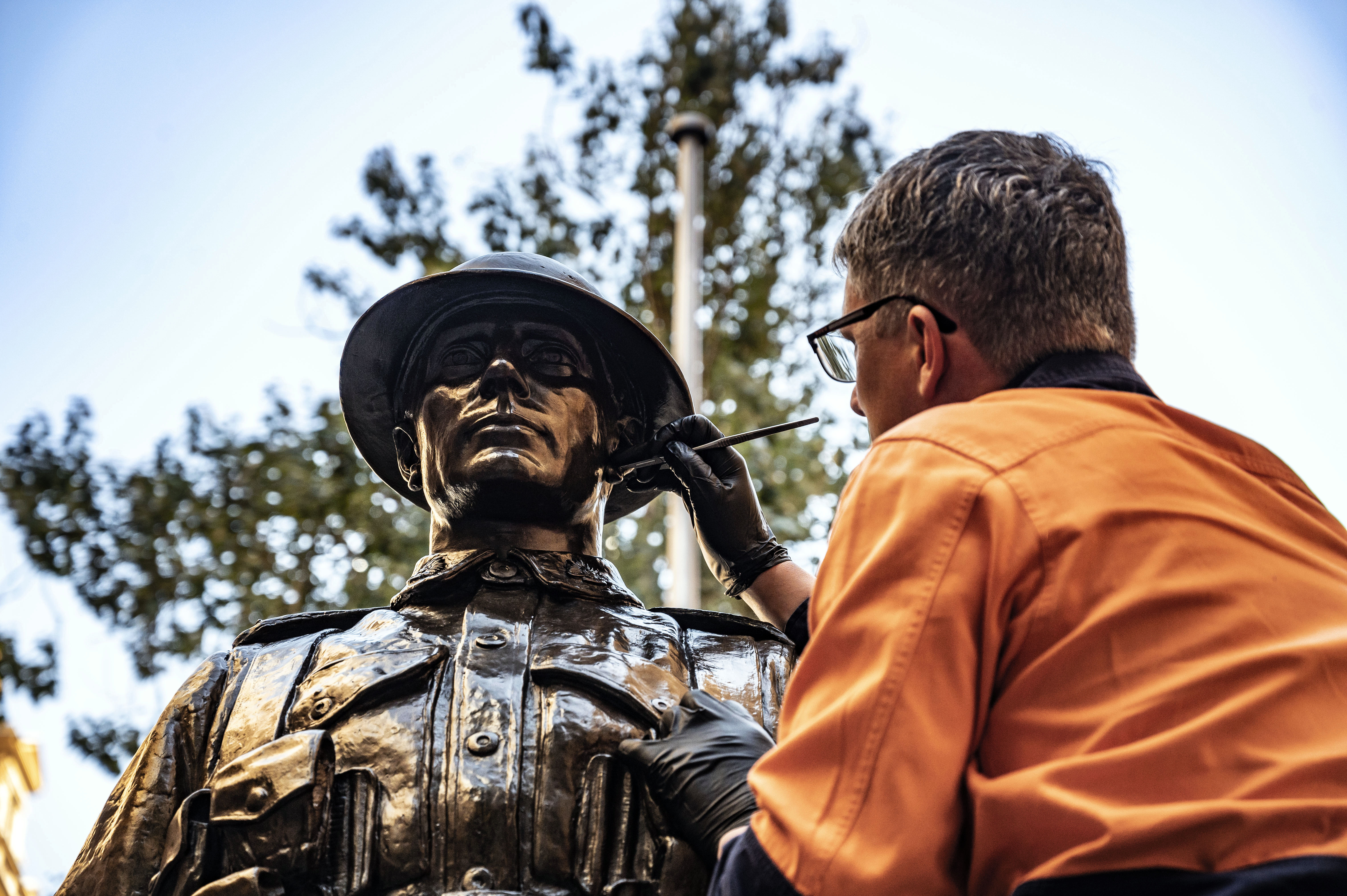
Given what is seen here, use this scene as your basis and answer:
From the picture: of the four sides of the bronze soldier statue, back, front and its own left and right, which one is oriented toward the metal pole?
back

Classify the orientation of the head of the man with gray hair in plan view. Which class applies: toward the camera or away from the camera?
away from the camera

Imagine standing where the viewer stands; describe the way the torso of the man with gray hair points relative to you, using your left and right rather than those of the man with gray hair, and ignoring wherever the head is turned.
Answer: facing away from the viewer and to the left of the viewer

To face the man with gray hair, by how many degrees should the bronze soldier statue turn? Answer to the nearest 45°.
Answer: approximately 45° to its left

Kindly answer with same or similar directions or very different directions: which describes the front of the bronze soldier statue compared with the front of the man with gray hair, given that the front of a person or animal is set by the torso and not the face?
very different directions

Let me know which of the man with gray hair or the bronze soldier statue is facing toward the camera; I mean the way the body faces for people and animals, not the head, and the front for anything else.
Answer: the bronze soldier statue

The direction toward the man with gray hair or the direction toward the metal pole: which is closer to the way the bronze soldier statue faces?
the man with gray hair

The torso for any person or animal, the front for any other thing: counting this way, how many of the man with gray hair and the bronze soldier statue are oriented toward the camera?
1

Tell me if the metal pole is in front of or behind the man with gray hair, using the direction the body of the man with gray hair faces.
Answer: in front

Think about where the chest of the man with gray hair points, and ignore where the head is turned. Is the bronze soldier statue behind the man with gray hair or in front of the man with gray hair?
in front

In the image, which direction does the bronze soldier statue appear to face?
toward the camera
